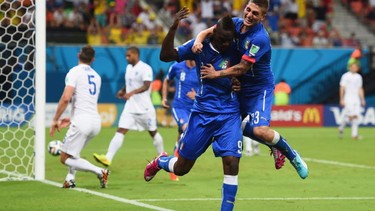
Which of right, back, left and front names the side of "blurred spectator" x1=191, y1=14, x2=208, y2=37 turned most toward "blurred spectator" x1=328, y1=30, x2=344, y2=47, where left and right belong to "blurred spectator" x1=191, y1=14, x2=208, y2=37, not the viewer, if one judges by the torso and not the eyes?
left

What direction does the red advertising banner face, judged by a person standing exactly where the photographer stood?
facing the viewer

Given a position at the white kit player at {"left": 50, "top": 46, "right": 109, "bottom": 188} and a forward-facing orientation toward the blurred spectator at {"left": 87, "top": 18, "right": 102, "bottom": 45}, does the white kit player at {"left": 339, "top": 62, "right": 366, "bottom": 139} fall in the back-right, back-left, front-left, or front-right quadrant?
front-right

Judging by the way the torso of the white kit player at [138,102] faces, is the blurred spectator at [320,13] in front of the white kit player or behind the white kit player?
behind

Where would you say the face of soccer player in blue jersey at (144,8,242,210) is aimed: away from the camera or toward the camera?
toward the camera

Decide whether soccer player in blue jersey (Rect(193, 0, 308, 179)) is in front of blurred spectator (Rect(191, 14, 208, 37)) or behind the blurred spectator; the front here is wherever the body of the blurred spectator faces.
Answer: in front

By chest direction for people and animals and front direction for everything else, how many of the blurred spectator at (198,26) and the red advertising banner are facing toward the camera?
2

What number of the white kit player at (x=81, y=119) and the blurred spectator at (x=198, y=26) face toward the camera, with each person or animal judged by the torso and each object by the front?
1

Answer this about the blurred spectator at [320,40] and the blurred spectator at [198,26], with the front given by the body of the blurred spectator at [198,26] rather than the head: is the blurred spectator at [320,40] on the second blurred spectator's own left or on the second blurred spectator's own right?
on the second blurred spectator's own left

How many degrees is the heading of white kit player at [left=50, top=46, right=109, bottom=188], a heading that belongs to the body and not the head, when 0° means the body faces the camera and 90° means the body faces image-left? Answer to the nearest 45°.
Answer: approximately 135°

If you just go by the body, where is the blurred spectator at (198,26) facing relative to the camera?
toward the camera

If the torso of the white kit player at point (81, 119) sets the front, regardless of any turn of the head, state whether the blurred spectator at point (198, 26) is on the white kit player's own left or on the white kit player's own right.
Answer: on the white kit player's own right

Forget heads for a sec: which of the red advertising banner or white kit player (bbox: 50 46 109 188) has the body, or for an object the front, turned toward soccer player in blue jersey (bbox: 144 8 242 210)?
the red advertising banner
